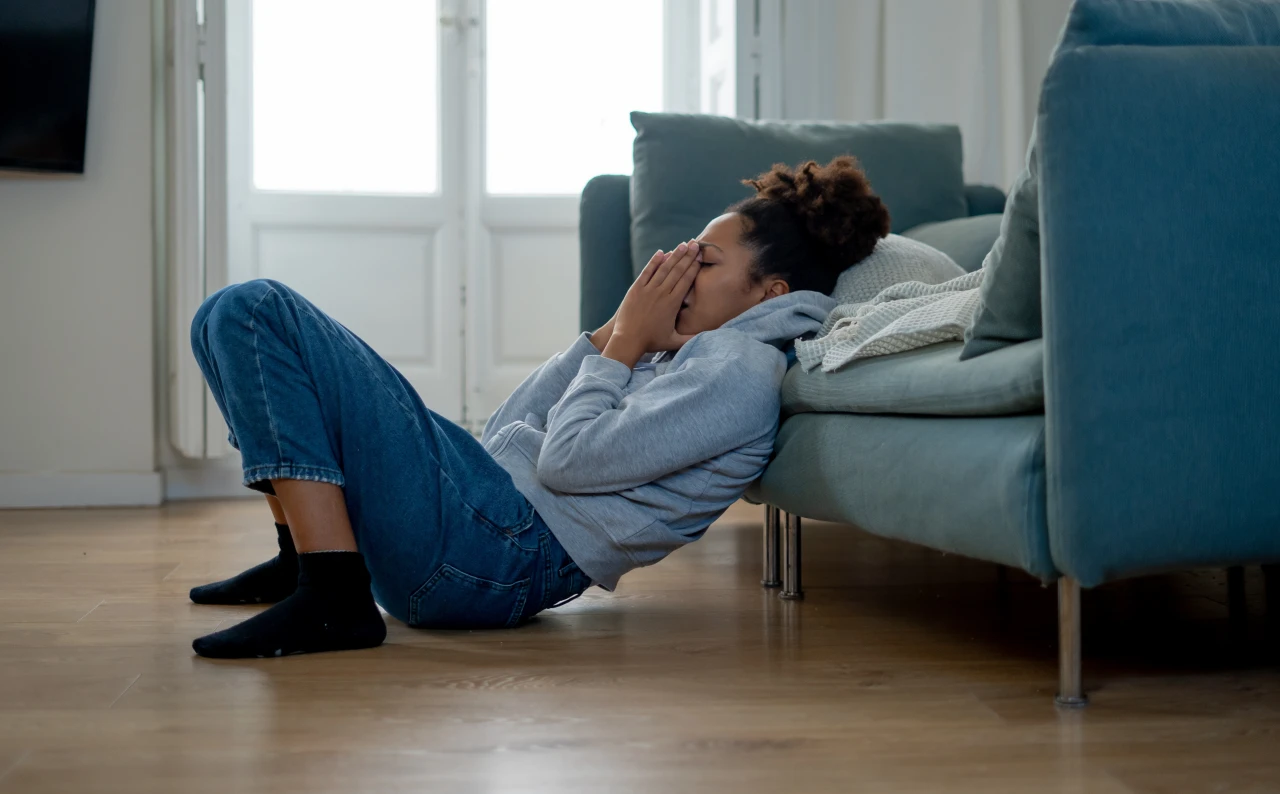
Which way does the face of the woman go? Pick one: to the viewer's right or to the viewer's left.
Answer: to the viewer's left

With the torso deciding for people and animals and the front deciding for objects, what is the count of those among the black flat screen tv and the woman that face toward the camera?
1

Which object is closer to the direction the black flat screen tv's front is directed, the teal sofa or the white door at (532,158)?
the teal sofa

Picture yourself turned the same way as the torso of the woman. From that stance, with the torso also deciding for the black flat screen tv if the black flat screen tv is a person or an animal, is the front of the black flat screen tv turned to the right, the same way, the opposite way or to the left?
to the left

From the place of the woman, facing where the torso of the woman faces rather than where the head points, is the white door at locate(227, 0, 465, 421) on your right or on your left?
on your right

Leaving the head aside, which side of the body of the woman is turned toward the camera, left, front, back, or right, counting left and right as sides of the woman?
left

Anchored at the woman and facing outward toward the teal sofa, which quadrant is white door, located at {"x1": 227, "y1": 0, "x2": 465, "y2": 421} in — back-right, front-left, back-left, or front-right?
back-left

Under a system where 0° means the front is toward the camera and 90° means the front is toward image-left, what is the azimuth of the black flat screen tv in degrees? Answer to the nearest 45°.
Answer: approximately 0°

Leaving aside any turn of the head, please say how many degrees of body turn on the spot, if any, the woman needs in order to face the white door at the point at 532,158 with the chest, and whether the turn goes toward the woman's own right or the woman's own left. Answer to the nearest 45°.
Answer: approximately 90° to the woman's own right

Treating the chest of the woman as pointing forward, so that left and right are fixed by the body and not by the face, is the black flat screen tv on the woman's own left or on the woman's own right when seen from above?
on the woman's own right
